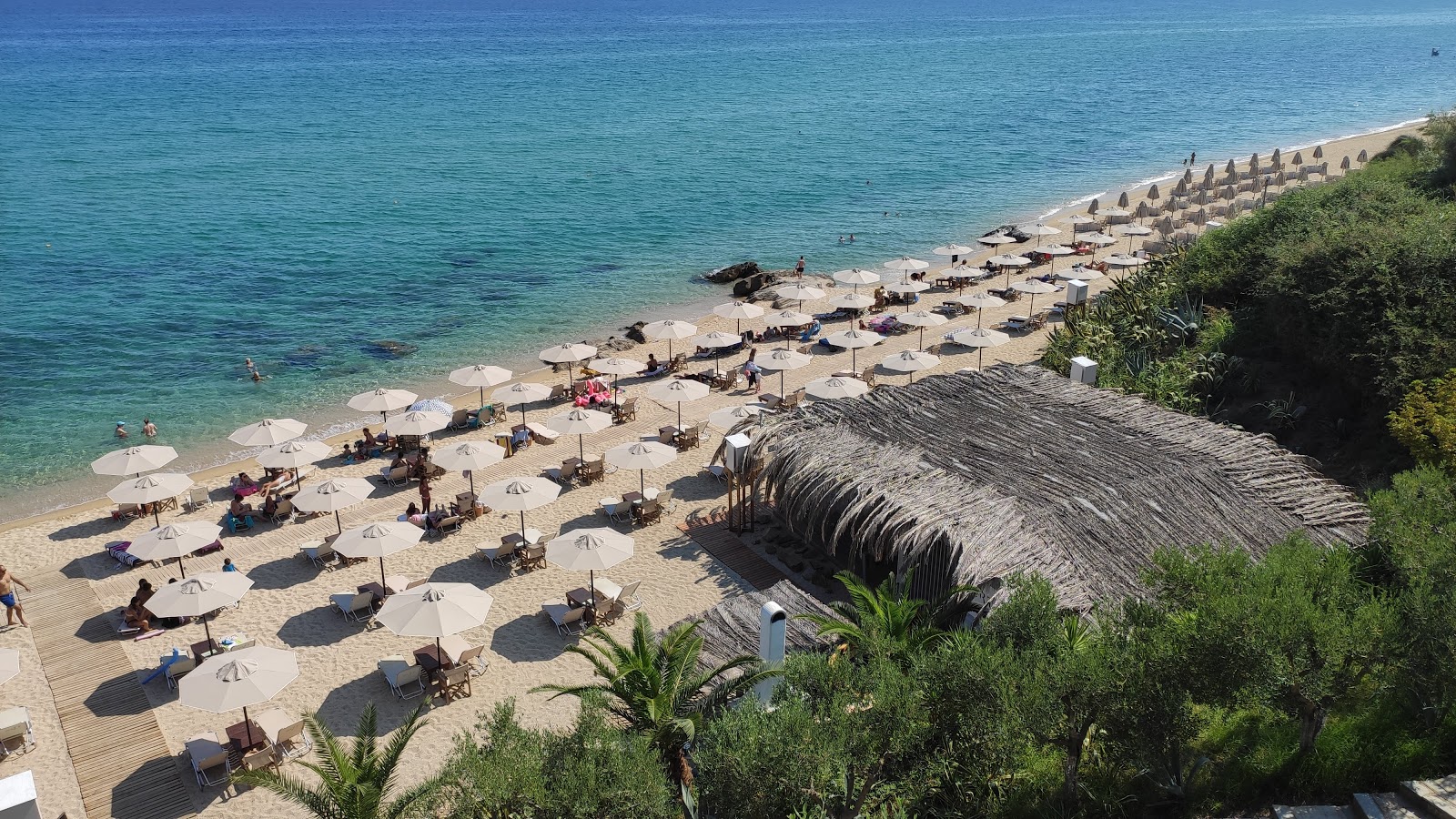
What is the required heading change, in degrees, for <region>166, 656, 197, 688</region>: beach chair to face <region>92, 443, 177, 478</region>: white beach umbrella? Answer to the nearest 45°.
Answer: approximately 45° to its right

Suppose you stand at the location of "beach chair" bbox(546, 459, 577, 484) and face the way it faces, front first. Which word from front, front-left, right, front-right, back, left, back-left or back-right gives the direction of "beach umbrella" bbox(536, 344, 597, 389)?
front-right

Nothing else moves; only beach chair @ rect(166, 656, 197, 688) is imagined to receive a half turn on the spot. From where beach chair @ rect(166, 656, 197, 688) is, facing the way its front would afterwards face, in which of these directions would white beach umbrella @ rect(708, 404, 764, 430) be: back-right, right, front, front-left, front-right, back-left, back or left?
front-left

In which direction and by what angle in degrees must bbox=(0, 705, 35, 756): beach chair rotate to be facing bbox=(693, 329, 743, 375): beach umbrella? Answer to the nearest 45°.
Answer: approximately 135° to its right

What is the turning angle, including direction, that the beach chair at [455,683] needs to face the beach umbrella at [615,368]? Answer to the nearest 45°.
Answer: approximately 90° to its right

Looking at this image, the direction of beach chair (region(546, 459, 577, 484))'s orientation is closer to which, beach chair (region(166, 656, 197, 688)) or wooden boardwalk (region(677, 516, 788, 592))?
the beach chair

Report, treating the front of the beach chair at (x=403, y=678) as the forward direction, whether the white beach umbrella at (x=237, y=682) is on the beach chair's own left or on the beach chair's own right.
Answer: on the beach chair's own left

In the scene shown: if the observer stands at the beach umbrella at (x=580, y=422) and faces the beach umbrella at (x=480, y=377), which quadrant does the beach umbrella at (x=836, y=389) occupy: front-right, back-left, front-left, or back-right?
back-right

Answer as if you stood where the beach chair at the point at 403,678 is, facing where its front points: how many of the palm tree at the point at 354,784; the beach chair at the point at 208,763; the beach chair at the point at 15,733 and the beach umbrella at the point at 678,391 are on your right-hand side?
1

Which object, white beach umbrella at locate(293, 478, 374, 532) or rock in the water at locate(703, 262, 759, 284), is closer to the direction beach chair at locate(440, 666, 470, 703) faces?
the white beach umbrella

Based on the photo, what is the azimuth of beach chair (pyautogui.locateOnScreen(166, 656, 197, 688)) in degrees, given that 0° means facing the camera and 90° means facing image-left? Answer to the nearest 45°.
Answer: approximately 135°
